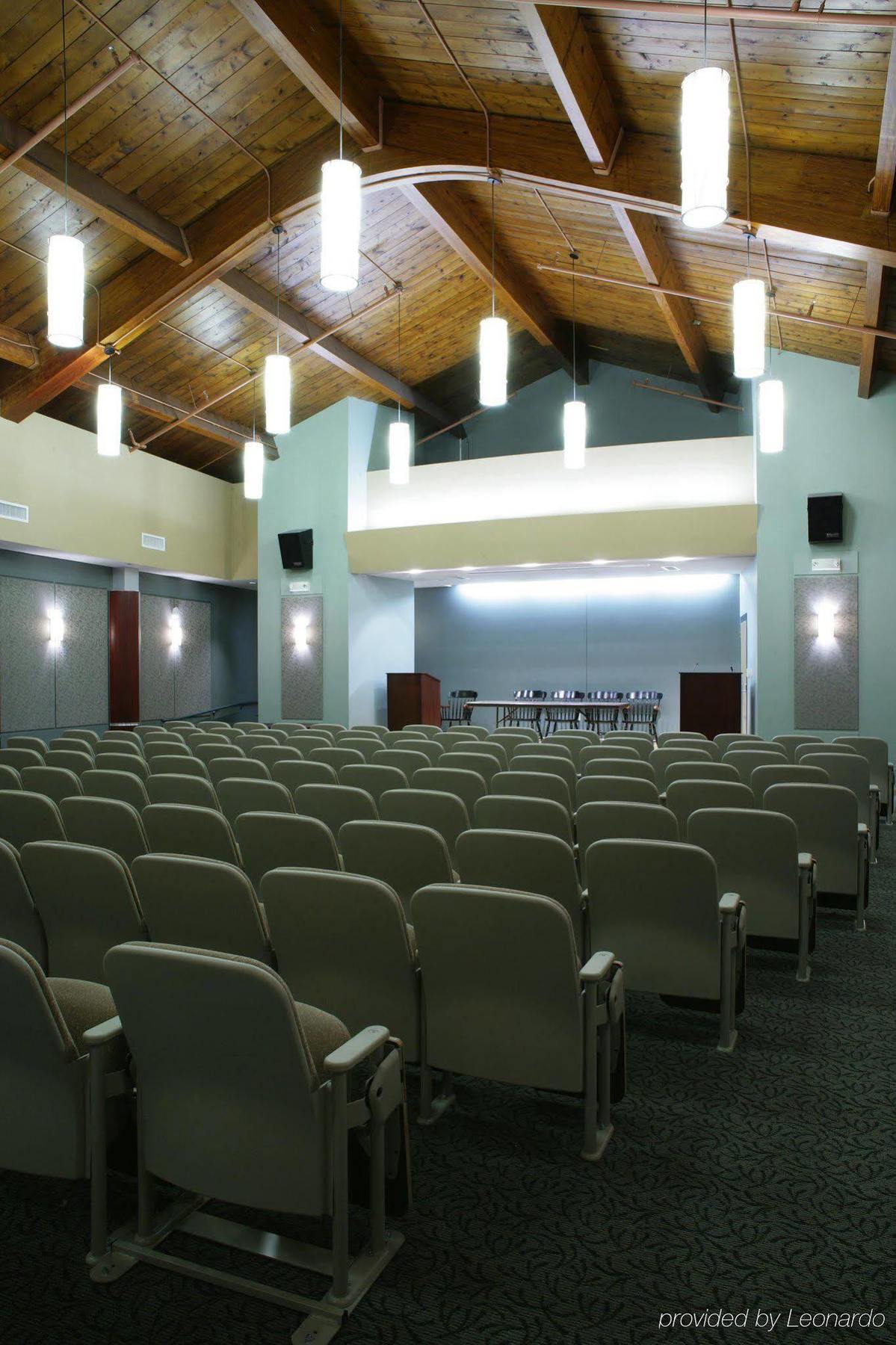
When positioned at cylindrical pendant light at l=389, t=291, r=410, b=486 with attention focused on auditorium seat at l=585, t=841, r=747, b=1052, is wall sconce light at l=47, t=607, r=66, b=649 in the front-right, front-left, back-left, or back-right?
back-right

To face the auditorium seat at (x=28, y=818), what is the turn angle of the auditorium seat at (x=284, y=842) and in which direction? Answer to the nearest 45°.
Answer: approximately 90° to its left

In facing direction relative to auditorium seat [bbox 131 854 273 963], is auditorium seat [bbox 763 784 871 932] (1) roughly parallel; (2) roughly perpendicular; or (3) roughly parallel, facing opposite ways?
roughly parallel

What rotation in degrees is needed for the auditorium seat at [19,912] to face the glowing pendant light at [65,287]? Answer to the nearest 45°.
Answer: approximately 45° to its left

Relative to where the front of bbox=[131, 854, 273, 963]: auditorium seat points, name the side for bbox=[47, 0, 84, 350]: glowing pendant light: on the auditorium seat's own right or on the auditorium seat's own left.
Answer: on the auditorium seat's own left

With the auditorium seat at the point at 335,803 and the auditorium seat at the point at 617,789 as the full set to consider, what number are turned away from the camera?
2

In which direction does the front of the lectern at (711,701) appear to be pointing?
toward the camera

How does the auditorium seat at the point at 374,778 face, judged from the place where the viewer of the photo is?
facing away from the viewer

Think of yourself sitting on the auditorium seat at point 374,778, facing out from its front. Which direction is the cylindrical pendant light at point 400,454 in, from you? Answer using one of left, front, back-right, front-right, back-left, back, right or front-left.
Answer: front

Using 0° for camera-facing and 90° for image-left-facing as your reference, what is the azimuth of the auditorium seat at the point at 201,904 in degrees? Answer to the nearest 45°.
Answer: approximately 225°

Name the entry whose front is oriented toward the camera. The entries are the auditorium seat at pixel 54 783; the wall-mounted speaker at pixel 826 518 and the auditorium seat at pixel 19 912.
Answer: the wall-mounted speaker

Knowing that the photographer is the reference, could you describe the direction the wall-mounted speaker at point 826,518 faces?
facing the viewer

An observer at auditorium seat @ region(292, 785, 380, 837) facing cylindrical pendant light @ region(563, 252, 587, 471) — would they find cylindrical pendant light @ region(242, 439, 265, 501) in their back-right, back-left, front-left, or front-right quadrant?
front-left

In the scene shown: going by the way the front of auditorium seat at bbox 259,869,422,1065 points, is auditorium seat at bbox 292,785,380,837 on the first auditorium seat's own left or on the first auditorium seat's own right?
on the first auditorium seat's own left

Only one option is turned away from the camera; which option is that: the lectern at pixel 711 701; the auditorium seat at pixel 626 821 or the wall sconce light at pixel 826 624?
the auditorium seat

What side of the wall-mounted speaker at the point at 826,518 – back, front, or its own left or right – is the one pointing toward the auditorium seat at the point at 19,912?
front

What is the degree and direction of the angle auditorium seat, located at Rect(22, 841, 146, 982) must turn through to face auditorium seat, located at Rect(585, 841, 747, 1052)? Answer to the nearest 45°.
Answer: approximately 45° to its right

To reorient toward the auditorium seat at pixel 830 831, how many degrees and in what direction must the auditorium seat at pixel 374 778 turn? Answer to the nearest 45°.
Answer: approximately 135° to its right

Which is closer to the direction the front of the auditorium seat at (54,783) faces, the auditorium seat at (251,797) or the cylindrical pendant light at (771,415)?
the cylindrical pendant light

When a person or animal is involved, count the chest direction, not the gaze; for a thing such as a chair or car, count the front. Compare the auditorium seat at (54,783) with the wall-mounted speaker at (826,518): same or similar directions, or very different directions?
very different directions

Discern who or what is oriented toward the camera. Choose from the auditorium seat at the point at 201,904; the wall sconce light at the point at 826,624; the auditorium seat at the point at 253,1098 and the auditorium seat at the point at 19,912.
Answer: the wall sconce light

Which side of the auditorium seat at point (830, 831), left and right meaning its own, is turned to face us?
back
